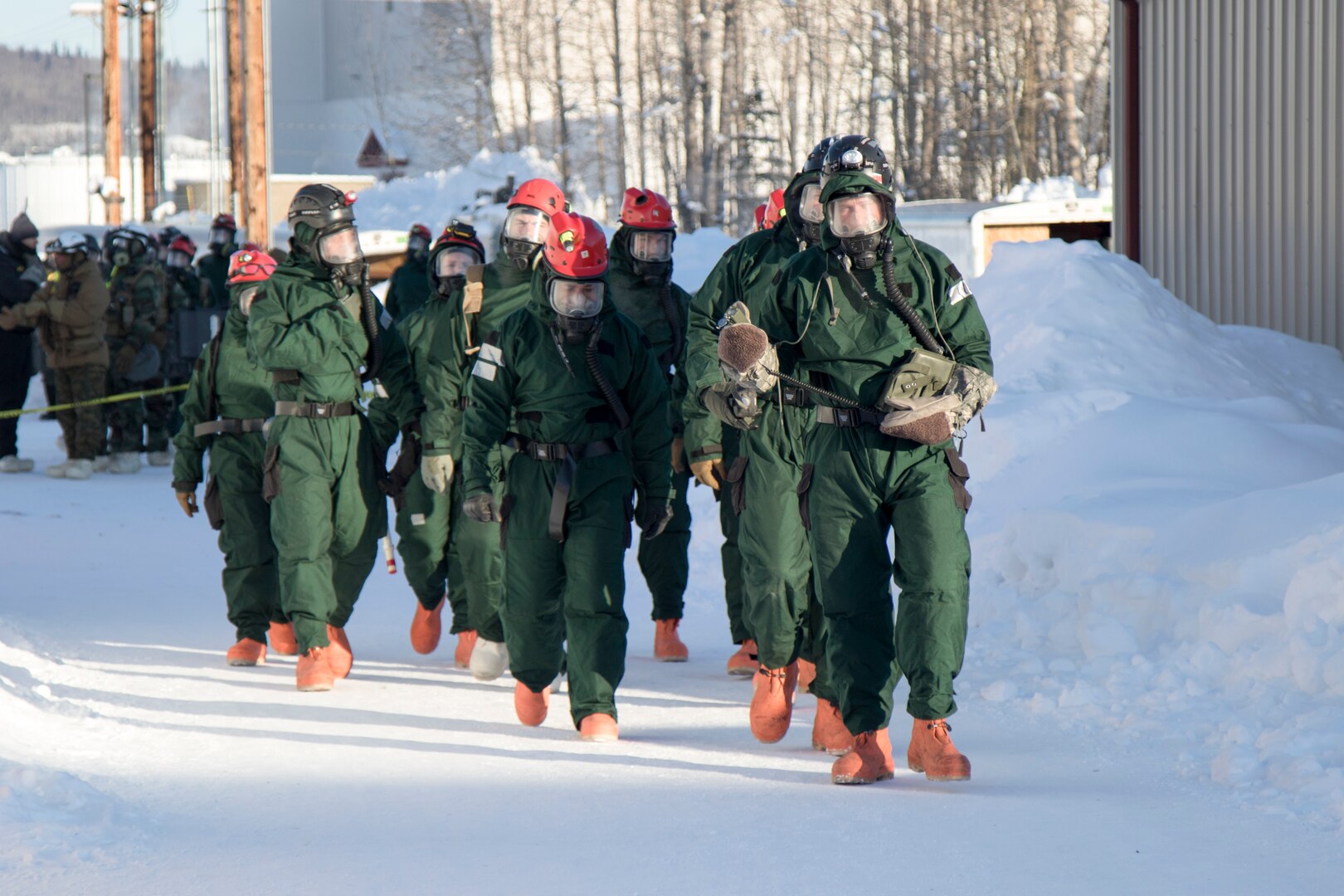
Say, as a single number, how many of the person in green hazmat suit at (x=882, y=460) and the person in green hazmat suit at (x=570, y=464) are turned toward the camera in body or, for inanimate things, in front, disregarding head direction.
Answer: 2

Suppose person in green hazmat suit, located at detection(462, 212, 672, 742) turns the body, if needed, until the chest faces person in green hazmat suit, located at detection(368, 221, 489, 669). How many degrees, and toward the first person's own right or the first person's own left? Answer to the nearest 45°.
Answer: approximately 180°

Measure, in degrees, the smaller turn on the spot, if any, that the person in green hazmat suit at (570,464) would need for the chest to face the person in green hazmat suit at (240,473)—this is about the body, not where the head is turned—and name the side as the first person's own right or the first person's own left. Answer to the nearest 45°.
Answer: approximately 135° to the first person's own right

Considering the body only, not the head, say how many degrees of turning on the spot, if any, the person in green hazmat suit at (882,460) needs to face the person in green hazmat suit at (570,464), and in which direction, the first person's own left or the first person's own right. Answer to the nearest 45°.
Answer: approximately 135° to the first person's own right

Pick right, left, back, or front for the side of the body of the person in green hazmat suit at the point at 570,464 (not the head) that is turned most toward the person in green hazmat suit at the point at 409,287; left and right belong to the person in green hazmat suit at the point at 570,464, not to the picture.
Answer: back

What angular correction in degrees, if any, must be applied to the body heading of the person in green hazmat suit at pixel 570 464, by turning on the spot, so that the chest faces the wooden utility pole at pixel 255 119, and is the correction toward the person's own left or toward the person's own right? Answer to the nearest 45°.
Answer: approximately 180°
